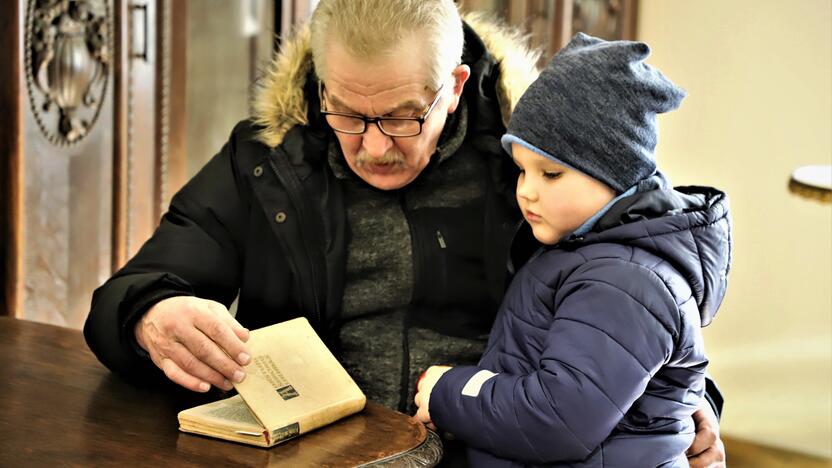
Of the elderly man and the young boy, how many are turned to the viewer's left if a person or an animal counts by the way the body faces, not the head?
1

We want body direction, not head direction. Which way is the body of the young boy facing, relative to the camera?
to the viewer's left

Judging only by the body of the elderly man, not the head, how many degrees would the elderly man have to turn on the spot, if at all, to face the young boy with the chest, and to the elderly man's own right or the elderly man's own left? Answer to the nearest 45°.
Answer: approximately 45° to the elderly man's own left

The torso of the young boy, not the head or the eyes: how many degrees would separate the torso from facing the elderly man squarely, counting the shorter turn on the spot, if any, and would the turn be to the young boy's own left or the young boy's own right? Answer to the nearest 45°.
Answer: approximately 45° to the young boy's own right

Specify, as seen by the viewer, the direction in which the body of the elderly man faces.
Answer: toward the camera

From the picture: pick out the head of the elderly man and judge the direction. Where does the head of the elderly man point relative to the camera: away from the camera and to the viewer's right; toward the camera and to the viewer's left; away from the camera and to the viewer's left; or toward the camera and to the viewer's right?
toward the camera and to the viewer's left

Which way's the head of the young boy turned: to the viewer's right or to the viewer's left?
to the viewer's left

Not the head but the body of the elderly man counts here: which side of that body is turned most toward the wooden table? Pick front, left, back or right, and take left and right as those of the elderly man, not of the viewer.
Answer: front

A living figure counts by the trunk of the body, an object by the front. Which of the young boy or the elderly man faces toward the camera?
the elderly man

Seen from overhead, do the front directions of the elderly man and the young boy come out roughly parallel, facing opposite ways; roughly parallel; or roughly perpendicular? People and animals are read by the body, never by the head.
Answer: roughly perpendicular
